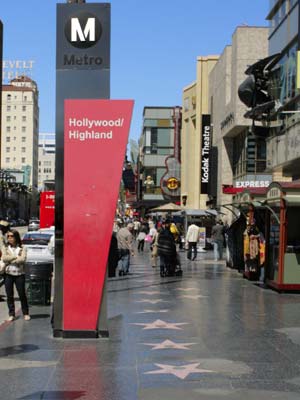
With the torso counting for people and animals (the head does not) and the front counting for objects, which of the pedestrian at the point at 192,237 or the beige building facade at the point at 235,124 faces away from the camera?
the pedestrian

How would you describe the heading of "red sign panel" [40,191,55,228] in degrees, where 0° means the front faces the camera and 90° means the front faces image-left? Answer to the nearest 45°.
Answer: approximately 0°

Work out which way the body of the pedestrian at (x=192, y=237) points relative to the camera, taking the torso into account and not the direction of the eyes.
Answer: away from the camera

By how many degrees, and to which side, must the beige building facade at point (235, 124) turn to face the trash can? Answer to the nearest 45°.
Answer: approximately 45° to its left

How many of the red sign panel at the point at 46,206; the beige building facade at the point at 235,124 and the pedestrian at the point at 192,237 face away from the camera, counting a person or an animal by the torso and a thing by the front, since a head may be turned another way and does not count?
1

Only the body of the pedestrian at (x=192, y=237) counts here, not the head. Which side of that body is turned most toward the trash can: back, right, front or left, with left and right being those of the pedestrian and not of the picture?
back

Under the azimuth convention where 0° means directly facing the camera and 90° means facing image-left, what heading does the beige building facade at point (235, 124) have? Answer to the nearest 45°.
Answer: approximately 45°

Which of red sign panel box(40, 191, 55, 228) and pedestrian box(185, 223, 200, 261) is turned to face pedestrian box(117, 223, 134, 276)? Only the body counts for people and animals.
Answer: the red sign panel

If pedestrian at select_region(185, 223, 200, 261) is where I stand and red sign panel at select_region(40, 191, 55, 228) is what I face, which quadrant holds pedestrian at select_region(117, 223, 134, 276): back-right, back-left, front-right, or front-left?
back-left

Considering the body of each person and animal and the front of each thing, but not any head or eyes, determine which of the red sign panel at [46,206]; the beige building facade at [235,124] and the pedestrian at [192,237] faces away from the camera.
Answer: the pedestrian
